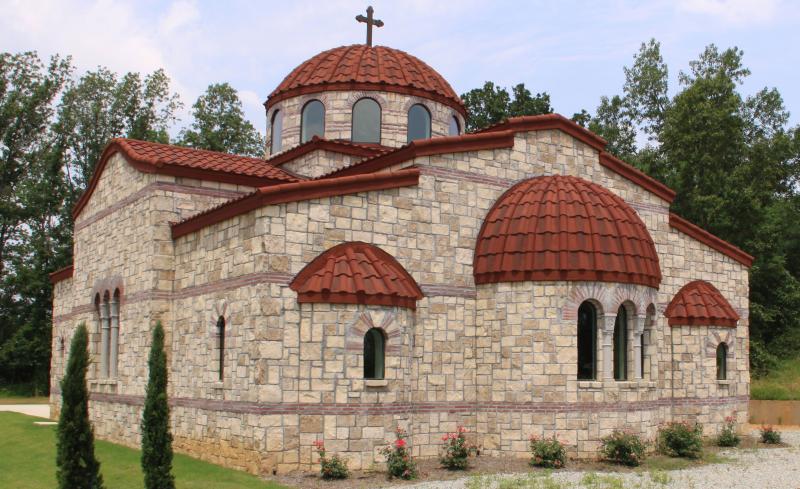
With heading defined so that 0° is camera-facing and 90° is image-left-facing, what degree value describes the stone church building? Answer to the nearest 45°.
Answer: approximately 135°

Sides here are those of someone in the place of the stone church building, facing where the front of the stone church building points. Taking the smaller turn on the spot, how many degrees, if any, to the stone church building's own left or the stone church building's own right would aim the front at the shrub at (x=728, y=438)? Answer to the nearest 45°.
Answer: approximately 90° to the stone church building's own right

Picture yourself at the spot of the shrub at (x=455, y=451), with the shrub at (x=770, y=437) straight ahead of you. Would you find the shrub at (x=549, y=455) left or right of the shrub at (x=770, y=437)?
right

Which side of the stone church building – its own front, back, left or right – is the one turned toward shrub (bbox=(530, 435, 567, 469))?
back

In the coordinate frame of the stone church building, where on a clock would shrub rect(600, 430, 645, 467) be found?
The shrub is roughly at 5 o'clock from the stone church building.

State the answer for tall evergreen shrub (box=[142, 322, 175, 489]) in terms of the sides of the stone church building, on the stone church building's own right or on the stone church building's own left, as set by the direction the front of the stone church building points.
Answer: on the stone church building's own left

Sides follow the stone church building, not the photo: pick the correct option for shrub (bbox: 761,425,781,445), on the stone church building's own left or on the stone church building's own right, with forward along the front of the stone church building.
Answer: on the stone church building's own right
